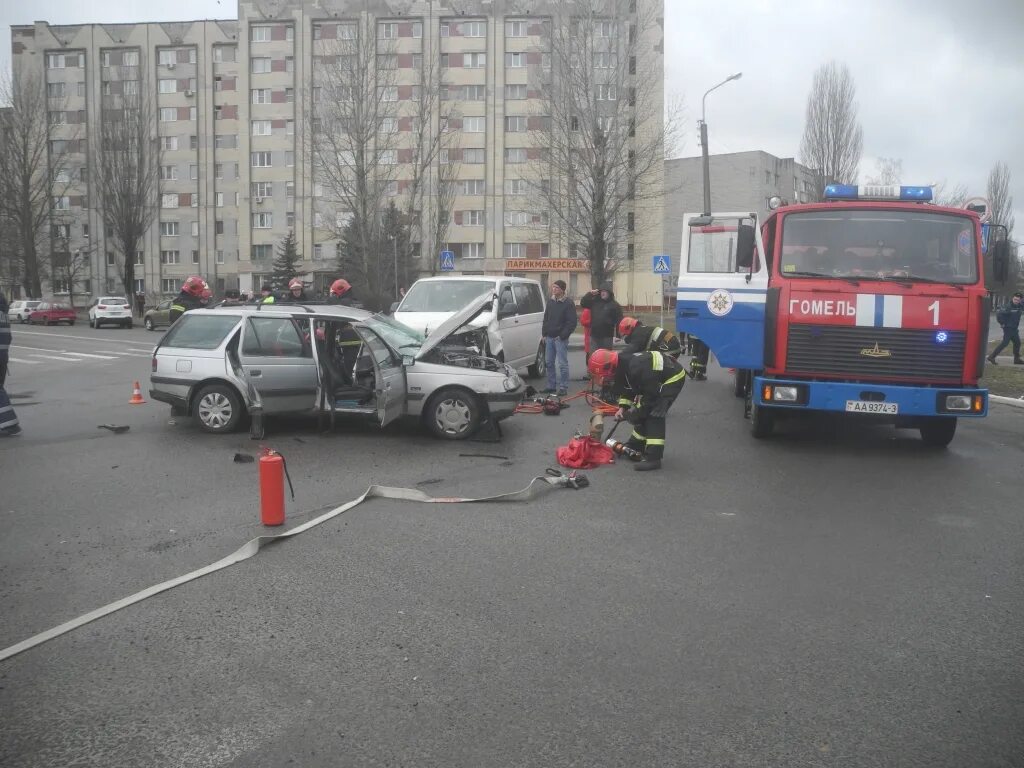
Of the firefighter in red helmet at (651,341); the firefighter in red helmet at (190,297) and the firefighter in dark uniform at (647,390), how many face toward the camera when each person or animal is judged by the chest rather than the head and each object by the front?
0

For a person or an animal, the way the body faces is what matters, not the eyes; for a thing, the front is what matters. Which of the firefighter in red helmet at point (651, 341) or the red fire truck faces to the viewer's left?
the firefighter in red helmet

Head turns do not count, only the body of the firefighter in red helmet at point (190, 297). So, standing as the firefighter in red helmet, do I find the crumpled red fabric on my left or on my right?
on my right

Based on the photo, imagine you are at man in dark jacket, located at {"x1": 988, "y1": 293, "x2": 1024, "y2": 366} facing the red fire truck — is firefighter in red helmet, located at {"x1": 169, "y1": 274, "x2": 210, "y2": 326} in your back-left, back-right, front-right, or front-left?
front-right

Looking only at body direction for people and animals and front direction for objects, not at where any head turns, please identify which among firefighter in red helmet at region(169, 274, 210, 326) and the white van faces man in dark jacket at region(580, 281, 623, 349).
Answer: the firefighter in red helmet

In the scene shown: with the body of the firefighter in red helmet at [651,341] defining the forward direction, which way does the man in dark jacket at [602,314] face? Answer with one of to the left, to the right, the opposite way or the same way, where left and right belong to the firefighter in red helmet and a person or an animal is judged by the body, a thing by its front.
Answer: to the left

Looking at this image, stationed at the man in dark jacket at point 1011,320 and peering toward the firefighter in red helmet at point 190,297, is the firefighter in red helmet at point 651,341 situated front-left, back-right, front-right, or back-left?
front-left

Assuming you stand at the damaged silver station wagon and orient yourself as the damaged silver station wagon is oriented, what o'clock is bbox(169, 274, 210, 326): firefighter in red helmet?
The firefighter in red helmet is roughly at 8 o'clock from the damaged silver station wagon.

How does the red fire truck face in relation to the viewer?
toward the camera

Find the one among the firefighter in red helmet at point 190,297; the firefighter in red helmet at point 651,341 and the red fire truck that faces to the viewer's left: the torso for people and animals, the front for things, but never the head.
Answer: the firefighter in red helmet at point 651,341

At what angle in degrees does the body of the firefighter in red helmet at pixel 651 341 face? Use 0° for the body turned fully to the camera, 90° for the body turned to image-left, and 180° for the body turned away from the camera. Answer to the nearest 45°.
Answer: approximately 90°

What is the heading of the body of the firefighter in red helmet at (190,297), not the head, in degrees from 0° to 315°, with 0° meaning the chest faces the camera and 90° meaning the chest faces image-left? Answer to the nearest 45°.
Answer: approximately 270°

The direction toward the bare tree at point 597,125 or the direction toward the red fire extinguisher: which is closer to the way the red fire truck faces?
the red fire extinguisher

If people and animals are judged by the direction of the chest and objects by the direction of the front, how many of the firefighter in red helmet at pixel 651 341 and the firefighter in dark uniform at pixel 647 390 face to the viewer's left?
2

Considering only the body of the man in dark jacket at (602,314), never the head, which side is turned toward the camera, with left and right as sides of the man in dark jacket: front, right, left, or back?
front

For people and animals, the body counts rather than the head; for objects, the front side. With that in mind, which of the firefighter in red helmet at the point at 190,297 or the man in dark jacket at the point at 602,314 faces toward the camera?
the man in dark jacket

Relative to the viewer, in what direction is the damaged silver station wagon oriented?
to the viewer's right
